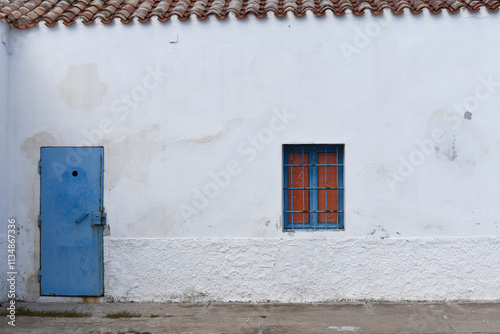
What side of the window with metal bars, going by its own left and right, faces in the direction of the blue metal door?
right

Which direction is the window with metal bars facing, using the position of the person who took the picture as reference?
facing the viewer
